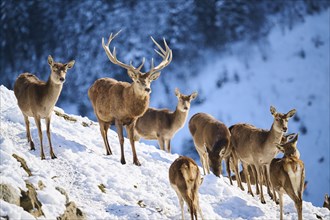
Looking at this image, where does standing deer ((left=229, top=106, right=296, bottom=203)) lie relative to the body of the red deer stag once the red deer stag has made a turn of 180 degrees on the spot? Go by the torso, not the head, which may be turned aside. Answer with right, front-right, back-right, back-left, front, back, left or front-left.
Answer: back-right

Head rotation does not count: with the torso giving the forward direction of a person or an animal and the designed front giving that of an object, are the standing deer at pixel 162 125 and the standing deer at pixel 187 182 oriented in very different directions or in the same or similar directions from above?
very different directions

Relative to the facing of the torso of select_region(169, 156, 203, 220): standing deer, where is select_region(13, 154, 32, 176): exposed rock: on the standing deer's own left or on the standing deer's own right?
on the standing deer's own left

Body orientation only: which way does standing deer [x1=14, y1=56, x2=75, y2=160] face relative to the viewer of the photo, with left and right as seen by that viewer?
facing the viewer and to the right of the viewer

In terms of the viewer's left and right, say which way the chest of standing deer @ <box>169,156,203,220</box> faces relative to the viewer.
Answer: facing away from the viewer and to the left of the viewer

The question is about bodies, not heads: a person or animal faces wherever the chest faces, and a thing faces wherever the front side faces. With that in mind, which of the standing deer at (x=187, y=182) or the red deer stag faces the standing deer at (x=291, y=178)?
the red deer stag

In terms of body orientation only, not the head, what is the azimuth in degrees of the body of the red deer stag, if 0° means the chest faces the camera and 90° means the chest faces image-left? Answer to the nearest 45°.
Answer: approximately 315°

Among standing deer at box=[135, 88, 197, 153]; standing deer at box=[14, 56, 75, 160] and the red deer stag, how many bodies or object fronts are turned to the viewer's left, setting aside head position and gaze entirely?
0
